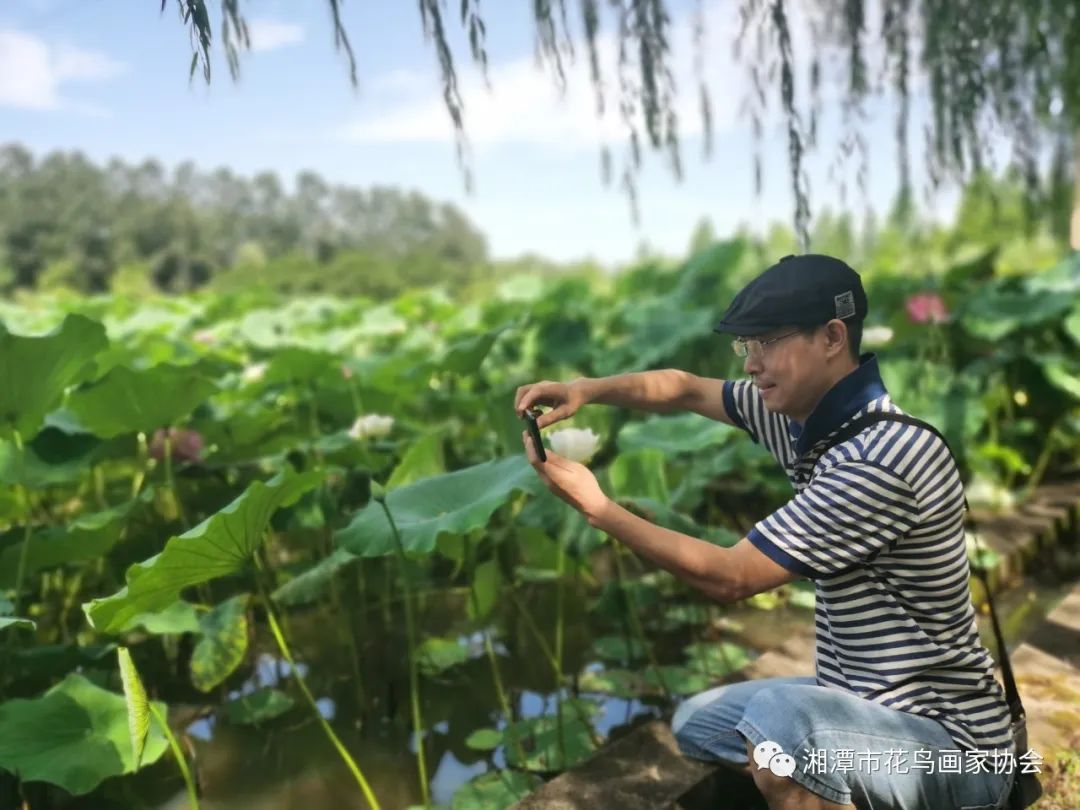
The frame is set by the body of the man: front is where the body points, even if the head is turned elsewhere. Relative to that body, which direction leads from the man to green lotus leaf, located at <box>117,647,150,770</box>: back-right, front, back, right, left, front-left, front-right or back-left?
front

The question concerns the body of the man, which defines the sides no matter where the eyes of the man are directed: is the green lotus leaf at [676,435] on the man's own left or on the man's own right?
on the man's own right

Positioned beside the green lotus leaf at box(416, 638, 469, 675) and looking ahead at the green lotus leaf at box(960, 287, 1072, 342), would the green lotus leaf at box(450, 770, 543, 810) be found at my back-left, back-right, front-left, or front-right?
back-right

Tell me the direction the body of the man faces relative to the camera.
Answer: to the viewer's left

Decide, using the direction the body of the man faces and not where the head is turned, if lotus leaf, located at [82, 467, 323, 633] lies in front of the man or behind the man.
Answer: in front

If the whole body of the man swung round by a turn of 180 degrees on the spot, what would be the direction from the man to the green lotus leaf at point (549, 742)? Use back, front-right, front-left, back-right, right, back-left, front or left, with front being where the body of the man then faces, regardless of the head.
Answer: back-left

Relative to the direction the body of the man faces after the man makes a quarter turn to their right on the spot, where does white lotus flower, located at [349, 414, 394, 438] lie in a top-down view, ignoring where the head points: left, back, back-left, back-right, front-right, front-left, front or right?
front-left

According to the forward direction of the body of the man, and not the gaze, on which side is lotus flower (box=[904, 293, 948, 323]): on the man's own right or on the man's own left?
on the man's own right
